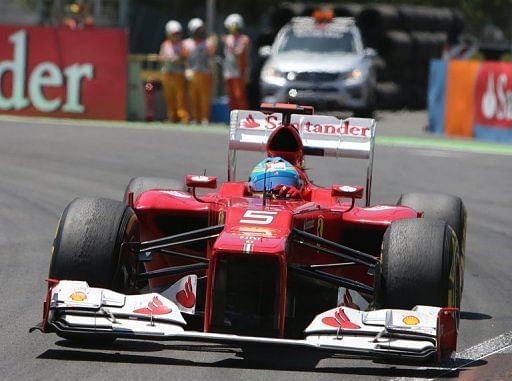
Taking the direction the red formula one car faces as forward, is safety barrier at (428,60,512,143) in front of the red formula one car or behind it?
behind

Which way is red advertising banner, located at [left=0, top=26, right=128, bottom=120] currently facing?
toward the camera

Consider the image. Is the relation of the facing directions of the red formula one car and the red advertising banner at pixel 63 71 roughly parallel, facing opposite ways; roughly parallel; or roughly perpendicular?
roughly parallel

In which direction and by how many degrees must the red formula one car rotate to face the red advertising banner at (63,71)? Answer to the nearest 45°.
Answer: approximately 180°

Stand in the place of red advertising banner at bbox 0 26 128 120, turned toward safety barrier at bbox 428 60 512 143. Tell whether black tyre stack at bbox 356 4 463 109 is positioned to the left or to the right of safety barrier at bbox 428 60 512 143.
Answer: left

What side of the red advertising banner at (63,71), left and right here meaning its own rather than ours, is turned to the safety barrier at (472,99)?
left

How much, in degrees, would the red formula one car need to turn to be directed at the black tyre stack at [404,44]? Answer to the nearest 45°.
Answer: approximately 180°

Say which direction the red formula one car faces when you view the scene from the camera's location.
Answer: facing the viewer

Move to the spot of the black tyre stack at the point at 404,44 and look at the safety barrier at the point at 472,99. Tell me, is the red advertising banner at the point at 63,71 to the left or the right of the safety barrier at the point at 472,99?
right

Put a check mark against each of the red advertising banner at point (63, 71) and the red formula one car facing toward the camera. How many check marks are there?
2
